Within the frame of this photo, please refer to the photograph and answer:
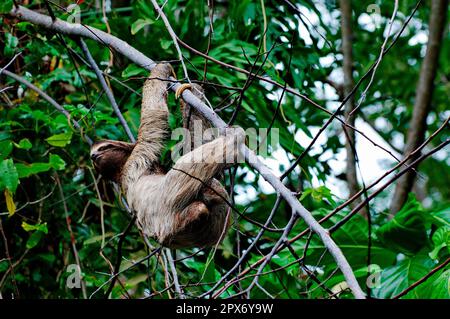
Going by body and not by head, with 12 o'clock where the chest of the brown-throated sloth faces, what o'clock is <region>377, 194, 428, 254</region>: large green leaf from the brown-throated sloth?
The large green leaf is roughly at 5 o'clock from the brown-throated sloth.

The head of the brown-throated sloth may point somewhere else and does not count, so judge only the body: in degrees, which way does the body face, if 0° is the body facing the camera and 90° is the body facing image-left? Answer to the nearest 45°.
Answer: approximately 90°

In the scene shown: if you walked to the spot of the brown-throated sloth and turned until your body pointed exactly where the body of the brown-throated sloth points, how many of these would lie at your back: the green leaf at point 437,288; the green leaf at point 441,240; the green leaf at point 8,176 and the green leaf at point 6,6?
2

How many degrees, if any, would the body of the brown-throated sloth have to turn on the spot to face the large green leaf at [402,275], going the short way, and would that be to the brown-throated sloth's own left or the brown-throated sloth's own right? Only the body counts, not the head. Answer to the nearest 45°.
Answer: approximately 135° to the brown-throated sloth's own right

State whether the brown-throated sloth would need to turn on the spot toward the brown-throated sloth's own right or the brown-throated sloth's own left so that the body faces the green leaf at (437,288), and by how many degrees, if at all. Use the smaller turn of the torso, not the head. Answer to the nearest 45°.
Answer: approximately 180°

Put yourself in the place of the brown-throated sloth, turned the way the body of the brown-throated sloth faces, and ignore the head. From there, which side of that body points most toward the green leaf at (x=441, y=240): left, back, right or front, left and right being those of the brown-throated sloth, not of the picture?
back

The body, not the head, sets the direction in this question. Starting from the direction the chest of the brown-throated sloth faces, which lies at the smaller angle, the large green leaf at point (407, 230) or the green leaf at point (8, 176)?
the green leaf

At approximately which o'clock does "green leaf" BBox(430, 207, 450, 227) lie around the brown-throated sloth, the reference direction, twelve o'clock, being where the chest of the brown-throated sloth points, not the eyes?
The green leaf is roughly at 5 o'clock from the brown-throated sloth.
